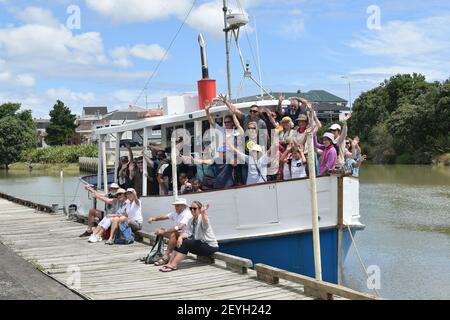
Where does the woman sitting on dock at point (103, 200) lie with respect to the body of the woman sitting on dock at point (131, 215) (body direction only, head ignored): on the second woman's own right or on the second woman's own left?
on the second woman's own right

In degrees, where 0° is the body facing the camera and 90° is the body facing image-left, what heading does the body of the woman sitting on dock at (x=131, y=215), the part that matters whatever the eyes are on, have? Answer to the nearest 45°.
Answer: approximately 45°

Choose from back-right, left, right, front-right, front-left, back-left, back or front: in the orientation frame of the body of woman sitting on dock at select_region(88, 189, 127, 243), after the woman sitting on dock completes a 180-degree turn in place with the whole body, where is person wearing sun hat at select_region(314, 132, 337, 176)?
right

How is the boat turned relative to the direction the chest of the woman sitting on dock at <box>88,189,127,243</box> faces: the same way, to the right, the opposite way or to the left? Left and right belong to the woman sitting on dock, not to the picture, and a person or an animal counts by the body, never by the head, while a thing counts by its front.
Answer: to the left

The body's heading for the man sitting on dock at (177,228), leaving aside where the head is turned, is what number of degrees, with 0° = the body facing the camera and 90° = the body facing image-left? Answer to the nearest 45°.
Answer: approximately 45°

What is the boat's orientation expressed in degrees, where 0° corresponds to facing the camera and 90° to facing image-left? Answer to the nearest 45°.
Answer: approximately 315°

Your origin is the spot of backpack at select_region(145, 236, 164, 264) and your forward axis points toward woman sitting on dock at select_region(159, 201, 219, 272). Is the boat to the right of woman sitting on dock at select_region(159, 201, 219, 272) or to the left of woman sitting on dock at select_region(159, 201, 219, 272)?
left

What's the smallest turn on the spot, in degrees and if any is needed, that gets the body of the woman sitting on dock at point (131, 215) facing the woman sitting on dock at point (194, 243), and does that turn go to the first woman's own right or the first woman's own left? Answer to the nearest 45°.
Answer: approximately 45° to the first woman's own left

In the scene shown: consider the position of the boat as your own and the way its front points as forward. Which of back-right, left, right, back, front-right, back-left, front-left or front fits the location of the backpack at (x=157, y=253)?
back-right

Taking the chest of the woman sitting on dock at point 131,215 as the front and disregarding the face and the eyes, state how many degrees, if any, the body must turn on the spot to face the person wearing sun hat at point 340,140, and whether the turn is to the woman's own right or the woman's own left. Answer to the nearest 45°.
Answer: approximately 90° to the woman's own left

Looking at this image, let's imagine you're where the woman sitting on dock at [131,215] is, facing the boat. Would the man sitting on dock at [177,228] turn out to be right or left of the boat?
right
